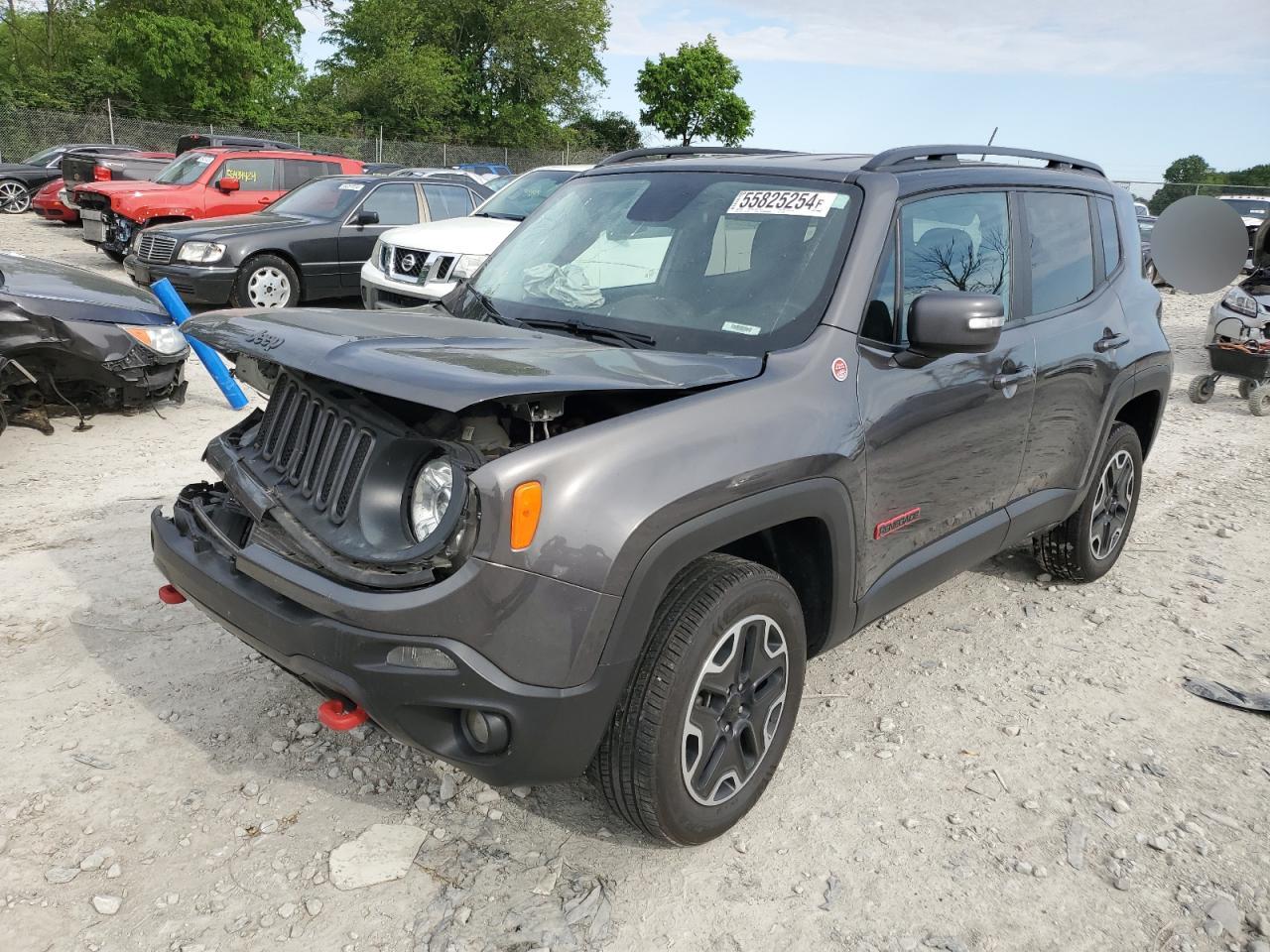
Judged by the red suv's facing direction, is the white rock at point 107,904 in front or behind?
in front

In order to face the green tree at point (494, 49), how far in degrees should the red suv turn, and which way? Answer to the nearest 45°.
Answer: approximately 135° to its right

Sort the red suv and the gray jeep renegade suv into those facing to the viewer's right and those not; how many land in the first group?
0

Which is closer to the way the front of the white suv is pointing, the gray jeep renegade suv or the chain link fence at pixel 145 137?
the gray jeep renegade suv

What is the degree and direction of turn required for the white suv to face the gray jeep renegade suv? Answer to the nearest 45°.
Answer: approximately 45° to its left

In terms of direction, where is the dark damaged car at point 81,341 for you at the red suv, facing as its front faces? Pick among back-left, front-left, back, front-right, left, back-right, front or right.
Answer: front-left

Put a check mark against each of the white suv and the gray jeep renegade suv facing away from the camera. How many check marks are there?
0

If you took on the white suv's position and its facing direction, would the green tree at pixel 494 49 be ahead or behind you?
behind

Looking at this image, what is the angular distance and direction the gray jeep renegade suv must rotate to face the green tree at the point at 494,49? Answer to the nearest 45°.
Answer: approximately 135° to its right

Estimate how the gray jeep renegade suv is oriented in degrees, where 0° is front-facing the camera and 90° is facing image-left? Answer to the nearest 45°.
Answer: approximately 45°
